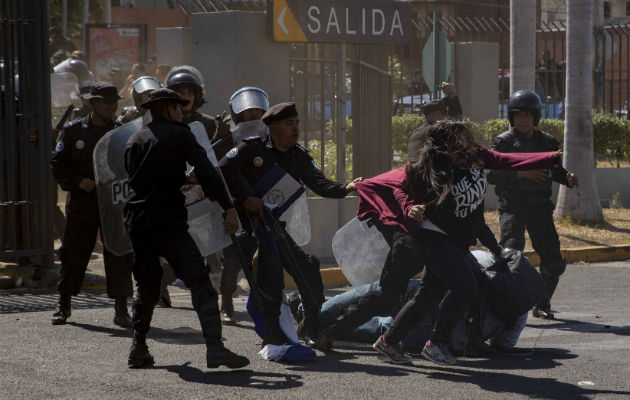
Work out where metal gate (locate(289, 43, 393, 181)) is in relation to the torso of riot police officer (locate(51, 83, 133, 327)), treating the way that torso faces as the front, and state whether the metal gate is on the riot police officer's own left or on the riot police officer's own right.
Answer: on the riot police officer's own left

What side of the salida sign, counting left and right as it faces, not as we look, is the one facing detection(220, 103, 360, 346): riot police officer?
front

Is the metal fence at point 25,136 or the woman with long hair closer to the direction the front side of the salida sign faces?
the woman with long hair

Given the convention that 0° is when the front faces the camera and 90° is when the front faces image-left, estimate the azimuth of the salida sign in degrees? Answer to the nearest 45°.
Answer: approximately 0°

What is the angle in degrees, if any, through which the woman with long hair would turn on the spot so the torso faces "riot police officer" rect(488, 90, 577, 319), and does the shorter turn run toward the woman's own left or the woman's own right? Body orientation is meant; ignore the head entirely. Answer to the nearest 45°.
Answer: approximately 135° to the woman's own left

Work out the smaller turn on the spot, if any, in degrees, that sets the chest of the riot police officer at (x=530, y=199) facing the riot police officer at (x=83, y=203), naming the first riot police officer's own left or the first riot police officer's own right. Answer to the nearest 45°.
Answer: approximately 90° to the first riot police officer's own right

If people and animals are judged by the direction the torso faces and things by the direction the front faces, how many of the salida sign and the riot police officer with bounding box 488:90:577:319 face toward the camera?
2

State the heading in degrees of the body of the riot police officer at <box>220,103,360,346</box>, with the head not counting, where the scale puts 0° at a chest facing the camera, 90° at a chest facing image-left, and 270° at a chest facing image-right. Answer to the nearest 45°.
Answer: approximately 315°

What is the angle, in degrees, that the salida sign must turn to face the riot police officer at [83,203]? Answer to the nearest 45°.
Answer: approximately 45° to its right
